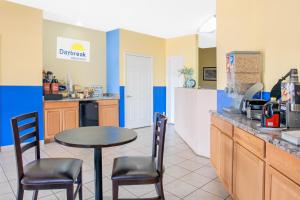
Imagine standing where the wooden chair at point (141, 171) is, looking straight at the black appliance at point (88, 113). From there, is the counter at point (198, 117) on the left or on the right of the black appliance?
right

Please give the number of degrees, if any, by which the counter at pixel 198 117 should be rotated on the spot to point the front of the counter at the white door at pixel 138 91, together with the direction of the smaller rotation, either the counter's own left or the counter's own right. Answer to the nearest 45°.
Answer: approximately 90° to the counter's own right

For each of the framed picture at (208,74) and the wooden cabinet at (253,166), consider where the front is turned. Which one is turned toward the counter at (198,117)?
the framed picture

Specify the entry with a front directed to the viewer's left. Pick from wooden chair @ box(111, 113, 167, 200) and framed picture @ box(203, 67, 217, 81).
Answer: the wooden chair

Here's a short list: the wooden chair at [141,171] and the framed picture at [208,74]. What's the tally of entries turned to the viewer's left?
1

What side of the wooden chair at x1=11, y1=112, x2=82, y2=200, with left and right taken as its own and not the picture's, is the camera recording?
right

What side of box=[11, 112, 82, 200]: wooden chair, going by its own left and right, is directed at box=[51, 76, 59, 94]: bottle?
left

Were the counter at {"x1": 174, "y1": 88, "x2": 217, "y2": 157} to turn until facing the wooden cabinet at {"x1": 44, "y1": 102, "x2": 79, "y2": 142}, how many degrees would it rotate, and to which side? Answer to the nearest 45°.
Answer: approximately 45° to its right

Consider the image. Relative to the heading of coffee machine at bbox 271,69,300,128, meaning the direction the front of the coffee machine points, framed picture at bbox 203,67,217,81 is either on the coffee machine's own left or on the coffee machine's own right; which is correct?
on the coffee machine's own right

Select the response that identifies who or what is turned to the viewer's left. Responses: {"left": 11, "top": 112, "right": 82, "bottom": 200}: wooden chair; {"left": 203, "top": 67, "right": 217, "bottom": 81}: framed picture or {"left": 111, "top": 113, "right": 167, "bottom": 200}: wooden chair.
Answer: {"left": 111, "top": 113, "right": 167, "bottom": 200}: wooden chair

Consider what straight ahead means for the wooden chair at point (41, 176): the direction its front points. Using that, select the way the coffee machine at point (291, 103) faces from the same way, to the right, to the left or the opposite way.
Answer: the opposite way

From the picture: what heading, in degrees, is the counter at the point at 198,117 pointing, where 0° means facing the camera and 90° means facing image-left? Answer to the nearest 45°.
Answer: approximately 45°
